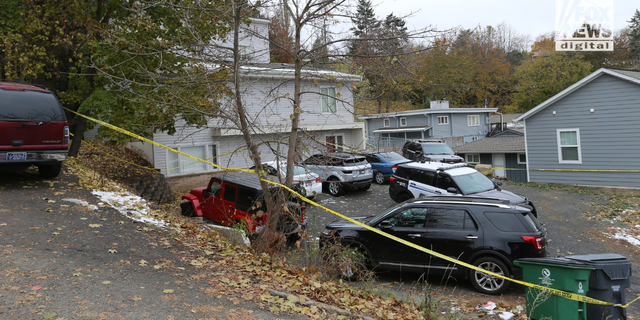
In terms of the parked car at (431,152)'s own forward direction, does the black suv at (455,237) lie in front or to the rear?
in front

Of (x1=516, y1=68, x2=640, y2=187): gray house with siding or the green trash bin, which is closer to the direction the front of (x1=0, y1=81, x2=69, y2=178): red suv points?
the gray house with siding

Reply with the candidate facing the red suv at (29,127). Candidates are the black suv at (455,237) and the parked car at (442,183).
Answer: the black suv

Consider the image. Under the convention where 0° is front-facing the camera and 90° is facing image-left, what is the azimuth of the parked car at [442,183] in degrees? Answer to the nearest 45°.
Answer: approximately 315°

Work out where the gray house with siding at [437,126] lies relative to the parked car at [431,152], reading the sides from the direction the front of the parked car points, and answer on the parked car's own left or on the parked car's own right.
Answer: on the parked car's own left

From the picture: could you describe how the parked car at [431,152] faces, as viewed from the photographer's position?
facing the viewer and to the right of the viewer

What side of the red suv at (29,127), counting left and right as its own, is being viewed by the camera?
back

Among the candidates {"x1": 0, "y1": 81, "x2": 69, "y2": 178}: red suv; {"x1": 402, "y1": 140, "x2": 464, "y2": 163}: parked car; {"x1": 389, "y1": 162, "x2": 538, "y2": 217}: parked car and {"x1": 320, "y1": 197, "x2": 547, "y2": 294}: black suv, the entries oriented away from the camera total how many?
1

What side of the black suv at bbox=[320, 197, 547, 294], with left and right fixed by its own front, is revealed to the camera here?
left

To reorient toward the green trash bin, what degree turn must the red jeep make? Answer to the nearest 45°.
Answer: approximately 180°

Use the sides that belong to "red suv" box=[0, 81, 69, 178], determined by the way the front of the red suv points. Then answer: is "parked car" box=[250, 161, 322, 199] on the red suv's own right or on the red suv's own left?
on the red suv's own right

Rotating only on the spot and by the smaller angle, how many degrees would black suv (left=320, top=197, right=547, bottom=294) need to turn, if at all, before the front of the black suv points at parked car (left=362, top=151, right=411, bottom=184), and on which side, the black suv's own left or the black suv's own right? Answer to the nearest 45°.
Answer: approximately 90° to the black suv's own right

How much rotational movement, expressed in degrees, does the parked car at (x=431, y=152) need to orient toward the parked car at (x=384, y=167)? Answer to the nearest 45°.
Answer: approximately 90° to its right
